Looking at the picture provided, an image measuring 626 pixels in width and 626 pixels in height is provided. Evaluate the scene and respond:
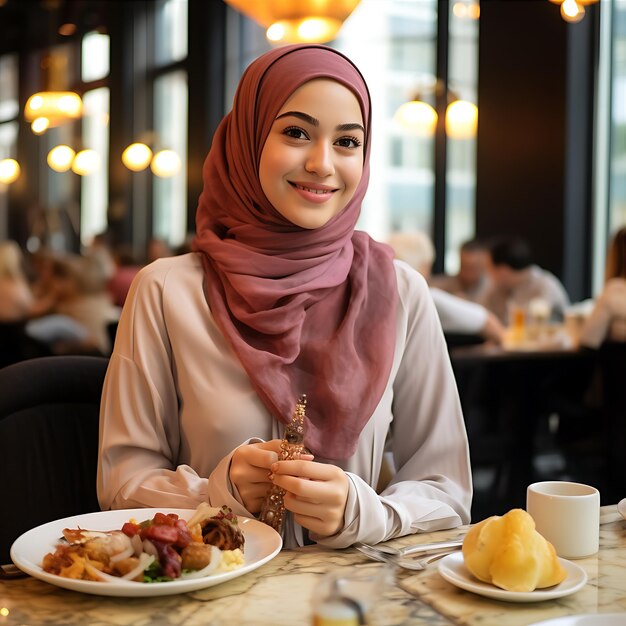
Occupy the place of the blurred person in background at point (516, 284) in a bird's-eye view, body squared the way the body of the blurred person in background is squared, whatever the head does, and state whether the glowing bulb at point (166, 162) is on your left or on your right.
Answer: on your right

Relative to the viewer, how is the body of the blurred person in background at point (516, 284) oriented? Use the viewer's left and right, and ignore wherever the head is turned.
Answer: facing the viewer and to the left of the viewer

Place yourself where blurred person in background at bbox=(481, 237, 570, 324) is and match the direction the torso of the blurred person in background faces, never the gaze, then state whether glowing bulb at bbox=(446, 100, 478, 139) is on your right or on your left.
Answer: on your right

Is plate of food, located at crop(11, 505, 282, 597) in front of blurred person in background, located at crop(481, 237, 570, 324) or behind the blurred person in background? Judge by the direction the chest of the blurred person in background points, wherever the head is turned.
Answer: in front

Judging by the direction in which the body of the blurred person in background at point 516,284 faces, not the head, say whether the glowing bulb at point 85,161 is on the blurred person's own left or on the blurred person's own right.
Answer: on the blurred person's own right

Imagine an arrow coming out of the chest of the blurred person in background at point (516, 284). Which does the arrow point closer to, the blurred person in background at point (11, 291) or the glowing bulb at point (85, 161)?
the blurred person in background

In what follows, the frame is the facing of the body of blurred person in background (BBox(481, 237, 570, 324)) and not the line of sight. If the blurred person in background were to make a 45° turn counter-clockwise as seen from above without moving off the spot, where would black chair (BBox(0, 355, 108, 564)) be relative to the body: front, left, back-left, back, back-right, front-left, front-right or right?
front

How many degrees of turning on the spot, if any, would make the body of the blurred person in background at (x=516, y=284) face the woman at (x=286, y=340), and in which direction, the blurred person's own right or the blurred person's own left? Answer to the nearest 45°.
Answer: approximately 45° to the blurred person's own left

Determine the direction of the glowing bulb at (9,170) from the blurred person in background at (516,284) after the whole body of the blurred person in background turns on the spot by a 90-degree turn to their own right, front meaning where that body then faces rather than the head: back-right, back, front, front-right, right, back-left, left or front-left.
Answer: front

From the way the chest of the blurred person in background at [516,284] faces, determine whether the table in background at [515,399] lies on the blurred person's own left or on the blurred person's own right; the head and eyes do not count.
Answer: on the blurred person's own left

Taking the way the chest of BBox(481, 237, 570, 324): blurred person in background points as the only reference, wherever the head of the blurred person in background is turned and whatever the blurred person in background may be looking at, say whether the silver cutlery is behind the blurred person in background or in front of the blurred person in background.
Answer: in front

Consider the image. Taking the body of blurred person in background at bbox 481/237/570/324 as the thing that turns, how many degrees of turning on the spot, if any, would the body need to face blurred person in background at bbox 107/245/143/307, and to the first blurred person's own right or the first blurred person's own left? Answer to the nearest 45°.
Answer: approximately 45° to the first blurred person's own right

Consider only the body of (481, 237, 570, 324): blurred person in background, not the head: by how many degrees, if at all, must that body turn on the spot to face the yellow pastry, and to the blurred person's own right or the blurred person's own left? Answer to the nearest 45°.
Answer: approximately 45° to the blurred person's own left

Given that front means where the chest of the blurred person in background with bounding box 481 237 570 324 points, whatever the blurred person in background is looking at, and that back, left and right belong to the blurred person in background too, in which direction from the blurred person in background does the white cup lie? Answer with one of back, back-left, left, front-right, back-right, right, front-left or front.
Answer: front-left

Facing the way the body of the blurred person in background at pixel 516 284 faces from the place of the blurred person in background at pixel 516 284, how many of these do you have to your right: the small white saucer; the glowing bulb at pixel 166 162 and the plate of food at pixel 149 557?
1
